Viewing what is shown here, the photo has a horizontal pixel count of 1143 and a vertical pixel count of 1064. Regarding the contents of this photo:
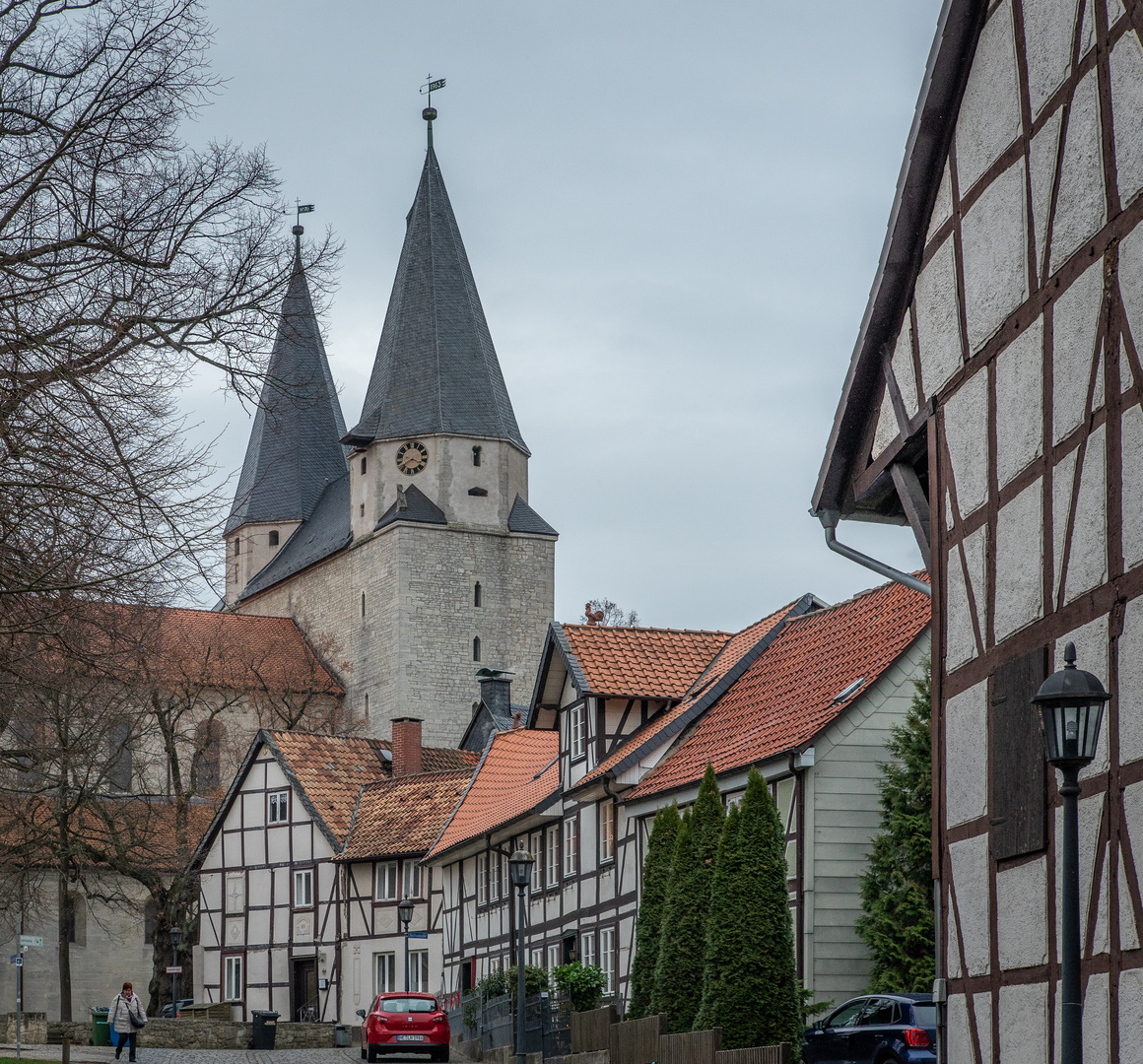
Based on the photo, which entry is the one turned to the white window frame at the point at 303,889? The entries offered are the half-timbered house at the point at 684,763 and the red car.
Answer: the red car

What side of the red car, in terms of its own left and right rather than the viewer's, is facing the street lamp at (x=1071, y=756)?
back

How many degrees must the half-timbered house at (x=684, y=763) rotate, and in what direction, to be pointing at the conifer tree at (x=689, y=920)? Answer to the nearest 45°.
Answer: approximately 45° to its left

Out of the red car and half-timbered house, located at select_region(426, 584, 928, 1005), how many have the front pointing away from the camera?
1

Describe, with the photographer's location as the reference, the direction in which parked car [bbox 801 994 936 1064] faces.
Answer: facing away from the viewer and to the left of the viewer

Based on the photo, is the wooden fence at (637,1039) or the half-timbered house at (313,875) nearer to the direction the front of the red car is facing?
the half-timbered house

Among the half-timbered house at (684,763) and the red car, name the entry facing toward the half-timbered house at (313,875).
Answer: the red car

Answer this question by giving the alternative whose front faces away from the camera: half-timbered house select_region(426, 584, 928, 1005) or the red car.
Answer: the red car

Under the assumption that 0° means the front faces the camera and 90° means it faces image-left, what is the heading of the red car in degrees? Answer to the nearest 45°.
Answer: approximately 180°
